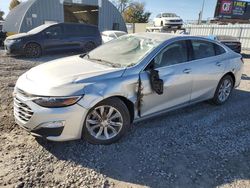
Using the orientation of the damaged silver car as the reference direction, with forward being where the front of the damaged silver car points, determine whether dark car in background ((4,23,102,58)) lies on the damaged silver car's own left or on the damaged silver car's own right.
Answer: on the damaged silver car's own right

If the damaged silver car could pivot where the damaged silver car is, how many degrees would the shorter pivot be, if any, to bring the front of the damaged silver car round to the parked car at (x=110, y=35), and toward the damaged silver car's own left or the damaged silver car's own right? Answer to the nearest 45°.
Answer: approximately 135° to the damaged silver car's own right

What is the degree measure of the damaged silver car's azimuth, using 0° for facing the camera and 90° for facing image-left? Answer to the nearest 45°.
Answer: approximately 45°

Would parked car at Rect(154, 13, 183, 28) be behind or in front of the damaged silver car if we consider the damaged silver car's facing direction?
behind

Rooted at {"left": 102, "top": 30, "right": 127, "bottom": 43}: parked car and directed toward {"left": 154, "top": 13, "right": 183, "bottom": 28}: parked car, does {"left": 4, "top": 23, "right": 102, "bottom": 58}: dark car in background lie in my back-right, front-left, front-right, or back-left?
back-left
